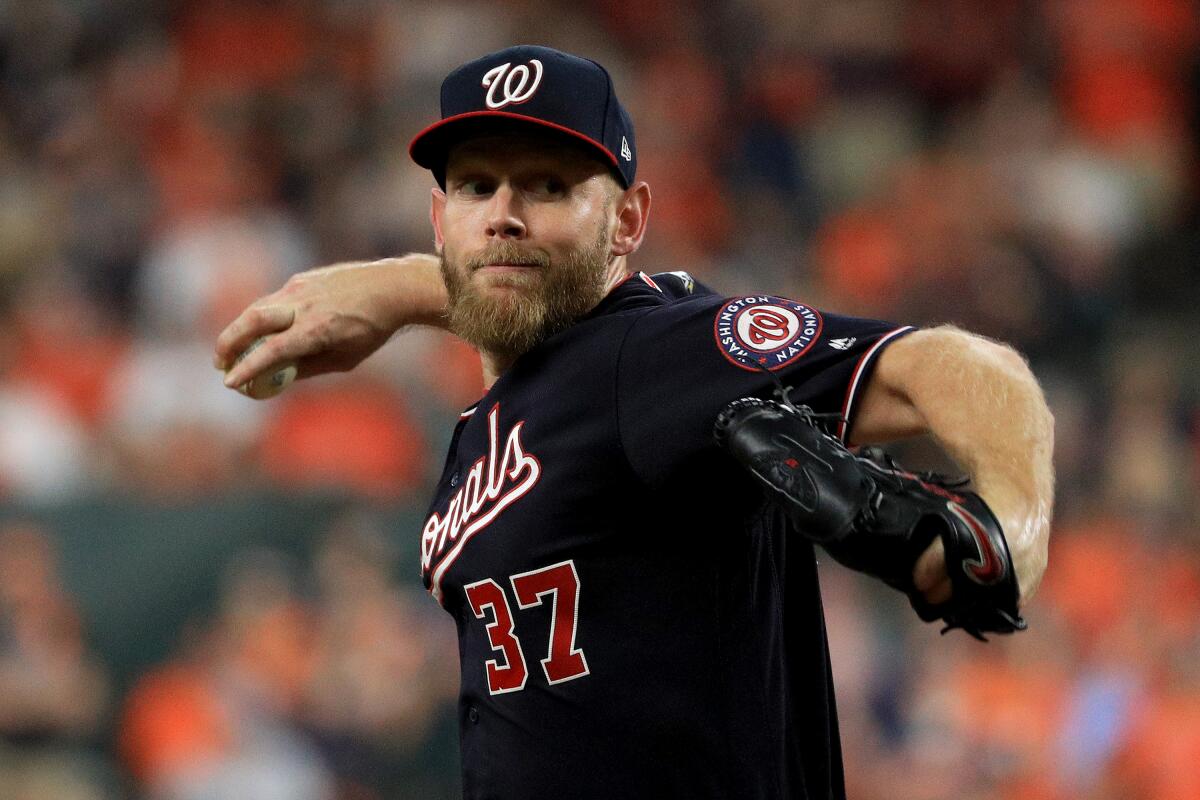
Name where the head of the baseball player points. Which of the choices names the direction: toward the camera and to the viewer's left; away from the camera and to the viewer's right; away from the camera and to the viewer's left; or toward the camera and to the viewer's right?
toward the camera and to the viewer's left

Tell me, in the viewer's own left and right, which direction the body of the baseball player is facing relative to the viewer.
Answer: facing the viewer and to the left of the viewer
